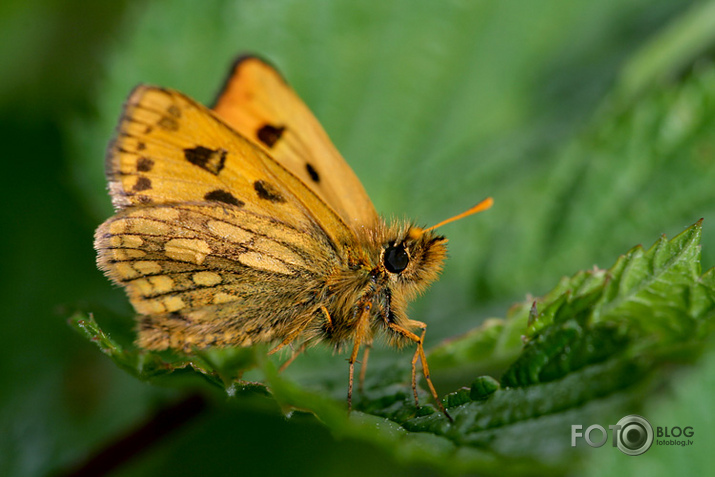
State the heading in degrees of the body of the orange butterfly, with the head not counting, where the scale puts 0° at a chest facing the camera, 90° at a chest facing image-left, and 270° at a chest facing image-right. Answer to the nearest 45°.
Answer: approximately 270°
